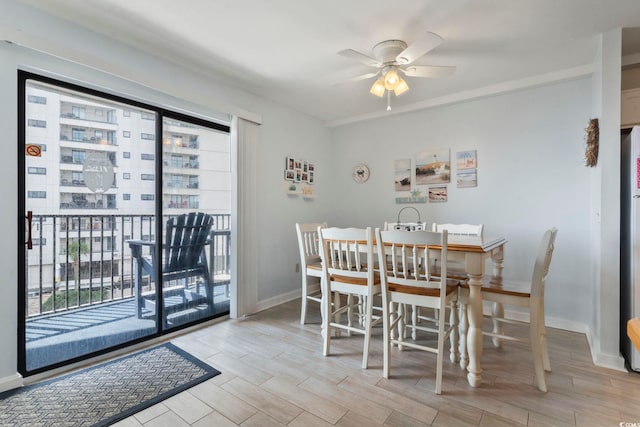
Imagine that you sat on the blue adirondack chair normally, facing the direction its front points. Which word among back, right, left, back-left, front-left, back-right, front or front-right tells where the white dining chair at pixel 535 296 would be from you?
back

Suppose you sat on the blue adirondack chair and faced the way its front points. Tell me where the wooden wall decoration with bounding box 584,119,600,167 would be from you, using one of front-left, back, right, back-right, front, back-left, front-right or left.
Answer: back

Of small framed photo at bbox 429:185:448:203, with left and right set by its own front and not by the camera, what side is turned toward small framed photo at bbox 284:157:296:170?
right

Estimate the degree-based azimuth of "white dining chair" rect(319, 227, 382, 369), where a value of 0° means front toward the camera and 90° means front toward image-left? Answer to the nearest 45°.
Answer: approximately 225°

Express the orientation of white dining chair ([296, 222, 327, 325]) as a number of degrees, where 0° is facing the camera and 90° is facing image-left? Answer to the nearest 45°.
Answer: approximately 315°

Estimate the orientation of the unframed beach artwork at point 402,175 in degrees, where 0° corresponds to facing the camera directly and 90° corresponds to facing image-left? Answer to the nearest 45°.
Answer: approximately 45°

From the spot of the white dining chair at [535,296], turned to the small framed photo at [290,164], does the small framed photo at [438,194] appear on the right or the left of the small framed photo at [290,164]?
right

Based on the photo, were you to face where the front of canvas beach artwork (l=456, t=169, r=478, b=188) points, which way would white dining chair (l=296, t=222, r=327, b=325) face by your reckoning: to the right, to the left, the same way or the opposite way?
to the left

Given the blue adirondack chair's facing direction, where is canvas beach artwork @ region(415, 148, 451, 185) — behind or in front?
behind

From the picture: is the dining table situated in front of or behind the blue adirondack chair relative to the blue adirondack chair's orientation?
behind

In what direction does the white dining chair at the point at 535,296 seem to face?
to the viewer's left

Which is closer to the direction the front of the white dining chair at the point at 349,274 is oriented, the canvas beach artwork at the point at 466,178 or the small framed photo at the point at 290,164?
the canvas beach artwork

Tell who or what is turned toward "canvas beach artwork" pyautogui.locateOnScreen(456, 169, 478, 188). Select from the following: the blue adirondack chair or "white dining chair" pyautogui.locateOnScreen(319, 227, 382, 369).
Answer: the white dining chair

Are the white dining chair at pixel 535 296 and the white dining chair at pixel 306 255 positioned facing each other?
yes

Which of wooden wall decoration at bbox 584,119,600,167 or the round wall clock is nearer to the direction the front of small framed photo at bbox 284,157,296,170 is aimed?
the wooden wall decoration
